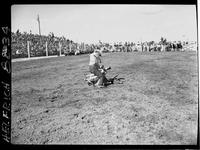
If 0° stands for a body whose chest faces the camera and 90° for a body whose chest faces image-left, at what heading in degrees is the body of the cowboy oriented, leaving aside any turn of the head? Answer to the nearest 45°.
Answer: approximately 270°
